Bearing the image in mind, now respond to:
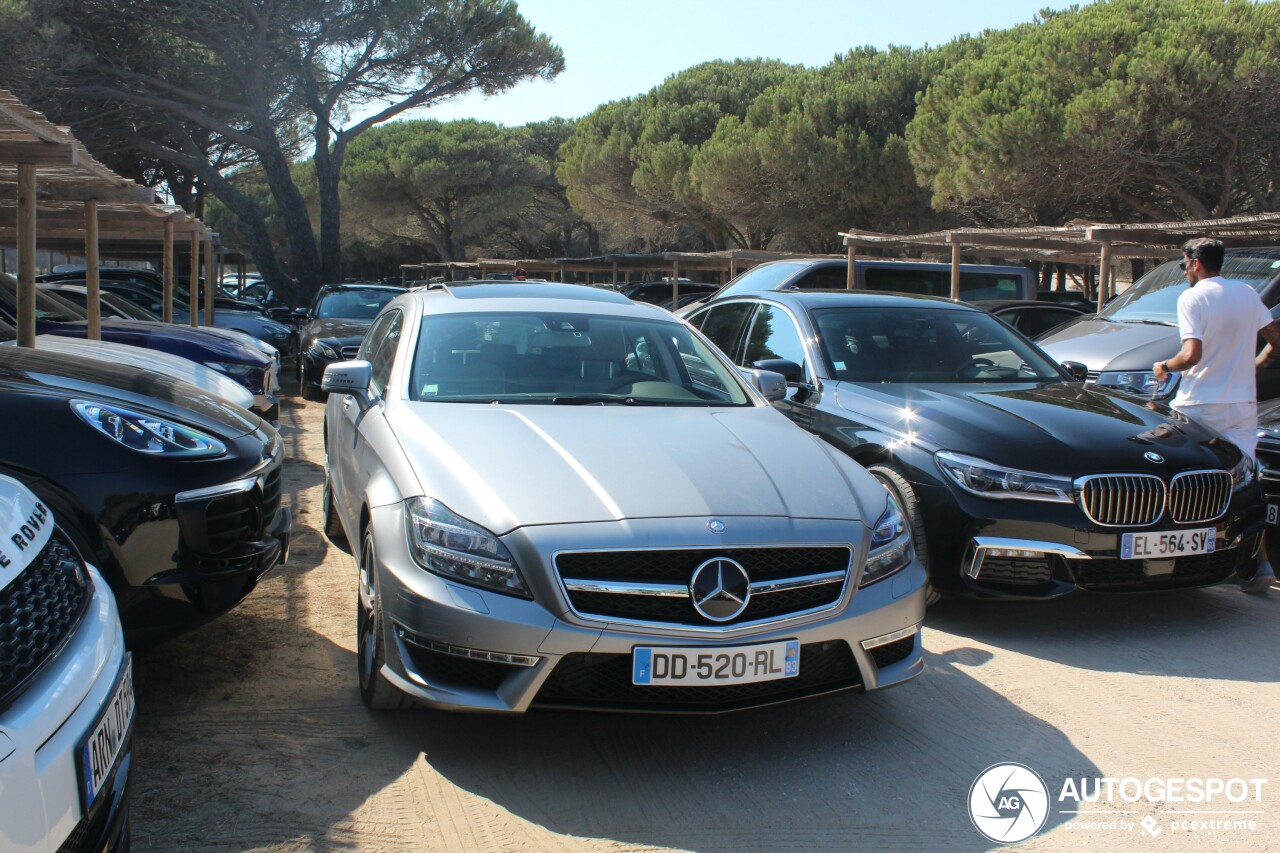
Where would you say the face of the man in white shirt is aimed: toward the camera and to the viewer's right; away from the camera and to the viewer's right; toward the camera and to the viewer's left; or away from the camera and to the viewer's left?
away from the camera and to the viewer's left

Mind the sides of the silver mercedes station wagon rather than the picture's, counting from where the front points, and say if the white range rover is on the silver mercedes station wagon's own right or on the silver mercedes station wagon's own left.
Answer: on the silver mercedes station wagon's own right

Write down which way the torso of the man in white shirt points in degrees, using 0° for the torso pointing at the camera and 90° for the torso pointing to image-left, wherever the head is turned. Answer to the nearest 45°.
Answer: approximately 135°

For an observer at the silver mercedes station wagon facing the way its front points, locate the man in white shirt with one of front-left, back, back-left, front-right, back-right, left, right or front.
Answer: left

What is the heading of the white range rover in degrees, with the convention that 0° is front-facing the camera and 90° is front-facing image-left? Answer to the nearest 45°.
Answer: approximately 315°

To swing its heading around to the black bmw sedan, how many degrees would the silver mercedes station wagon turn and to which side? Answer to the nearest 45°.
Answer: approximately 90° to its left

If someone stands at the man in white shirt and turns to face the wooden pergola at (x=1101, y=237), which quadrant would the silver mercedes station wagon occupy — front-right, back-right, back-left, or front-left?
back-left

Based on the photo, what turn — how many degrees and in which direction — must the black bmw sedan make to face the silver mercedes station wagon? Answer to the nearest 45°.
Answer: approximately 90° to its right

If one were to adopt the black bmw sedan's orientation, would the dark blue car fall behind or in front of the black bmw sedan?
behind

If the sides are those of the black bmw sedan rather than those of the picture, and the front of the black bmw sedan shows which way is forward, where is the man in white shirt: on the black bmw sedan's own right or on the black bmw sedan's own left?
on the black bmw sedan's own left

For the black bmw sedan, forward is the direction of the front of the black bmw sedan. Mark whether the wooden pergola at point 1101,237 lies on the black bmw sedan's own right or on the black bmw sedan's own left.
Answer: on the black bmw sedan's own left
